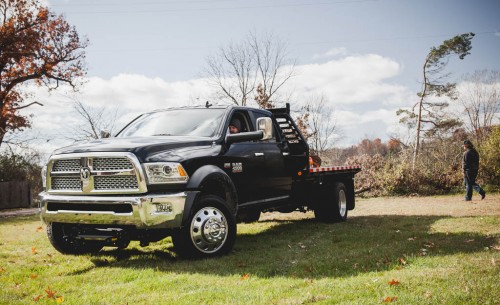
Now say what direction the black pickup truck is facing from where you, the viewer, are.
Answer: facing the viewer and to the left of the viewer

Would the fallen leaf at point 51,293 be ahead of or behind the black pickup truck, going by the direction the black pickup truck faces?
ahead

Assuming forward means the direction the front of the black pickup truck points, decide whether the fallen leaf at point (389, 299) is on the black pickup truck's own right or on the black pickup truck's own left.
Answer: on the black pickup truck's own left

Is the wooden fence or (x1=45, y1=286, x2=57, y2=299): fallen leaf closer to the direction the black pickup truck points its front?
the fallen leaf

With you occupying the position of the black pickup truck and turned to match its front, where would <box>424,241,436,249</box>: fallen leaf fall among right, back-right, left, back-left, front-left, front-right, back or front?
back-left

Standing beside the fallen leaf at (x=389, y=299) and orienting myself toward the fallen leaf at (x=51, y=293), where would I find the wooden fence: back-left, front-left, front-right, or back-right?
front-right

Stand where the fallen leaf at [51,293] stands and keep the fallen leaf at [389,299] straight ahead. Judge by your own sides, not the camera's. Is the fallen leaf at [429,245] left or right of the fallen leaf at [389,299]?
left

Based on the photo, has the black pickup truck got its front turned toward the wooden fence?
no
